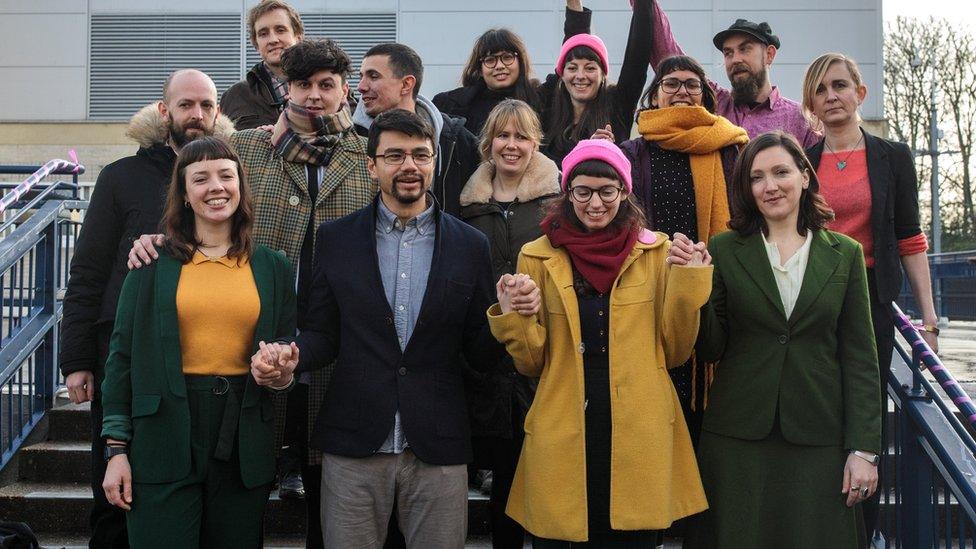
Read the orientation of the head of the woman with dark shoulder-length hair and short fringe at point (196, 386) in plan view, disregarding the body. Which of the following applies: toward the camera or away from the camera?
toward the camera

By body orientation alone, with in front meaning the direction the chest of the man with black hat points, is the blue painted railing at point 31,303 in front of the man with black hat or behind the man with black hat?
in front

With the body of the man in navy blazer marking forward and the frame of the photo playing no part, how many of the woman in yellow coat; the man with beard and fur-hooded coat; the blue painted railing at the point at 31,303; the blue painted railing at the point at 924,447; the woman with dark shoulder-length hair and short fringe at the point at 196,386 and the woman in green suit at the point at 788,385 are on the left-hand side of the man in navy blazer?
3

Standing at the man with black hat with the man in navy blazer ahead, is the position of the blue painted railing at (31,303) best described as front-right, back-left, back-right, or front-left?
front-right

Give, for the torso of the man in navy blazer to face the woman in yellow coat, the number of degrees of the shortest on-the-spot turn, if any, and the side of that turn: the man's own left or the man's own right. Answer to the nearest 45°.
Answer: approximately 90° to the man's own left

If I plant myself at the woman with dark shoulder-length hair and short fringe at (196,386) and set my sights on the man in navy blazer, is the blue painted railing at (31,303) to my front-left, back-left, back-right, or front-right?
back-left

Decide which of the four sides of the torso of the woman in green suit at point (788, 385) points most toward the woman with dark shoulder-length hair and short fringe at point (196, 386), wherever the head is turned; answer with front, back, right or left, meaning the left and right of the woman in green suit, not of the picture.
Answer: right

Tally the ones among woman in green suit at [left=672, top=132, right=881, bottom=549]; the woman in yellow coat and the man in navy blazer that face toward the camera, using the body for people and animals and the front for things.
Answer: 3

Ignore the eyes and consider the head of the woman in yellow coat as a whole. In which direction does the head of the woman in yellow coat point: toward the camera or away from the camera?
toward the camera

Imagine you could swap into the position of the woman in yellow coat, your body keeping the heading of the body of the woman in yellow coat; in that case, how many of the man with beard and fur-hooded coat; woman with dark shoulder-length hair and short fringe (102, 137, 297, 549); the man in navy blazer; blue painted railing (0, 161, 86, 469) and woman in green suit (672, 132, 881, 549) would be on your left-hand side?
1

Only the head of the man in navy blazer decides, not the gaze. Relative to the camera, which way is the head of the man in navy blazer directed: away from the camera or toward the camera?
toward the camera

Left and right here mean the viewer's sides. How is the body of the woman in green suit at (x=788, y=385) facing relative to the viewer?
facing the viewer

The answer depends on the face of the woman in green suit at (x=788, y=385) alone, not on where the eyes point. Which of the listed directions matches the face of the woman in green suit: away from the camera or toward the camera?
toward the camera

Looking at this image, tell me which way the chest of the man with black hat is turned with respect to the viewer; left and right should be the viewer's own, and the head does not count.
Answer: facing the viewer and to the left of the viewer
